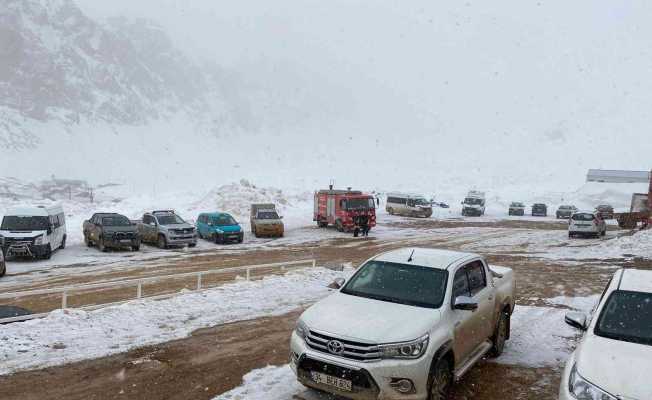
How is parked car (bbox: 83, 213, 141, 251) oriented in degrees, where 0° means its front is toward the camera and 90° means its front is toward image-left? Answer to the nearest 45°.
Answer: approximately 315°

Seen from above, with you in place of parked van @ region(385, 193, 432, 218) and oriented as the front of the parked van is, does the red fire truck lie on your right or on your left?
on your right

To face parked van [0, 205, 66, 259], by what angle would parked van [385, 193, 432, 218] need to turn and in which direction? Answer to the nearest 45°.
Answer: approximately 90° to its right

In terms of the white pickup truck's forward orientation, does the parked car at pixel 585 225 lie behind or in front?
behind

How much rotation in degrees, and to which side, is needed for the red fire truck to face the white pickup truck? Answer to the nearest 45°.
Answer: approximately 45° to its right

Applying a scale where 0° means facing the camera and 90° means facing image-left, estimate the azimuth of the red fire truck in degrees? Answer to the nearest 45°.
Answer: approximately 315°
